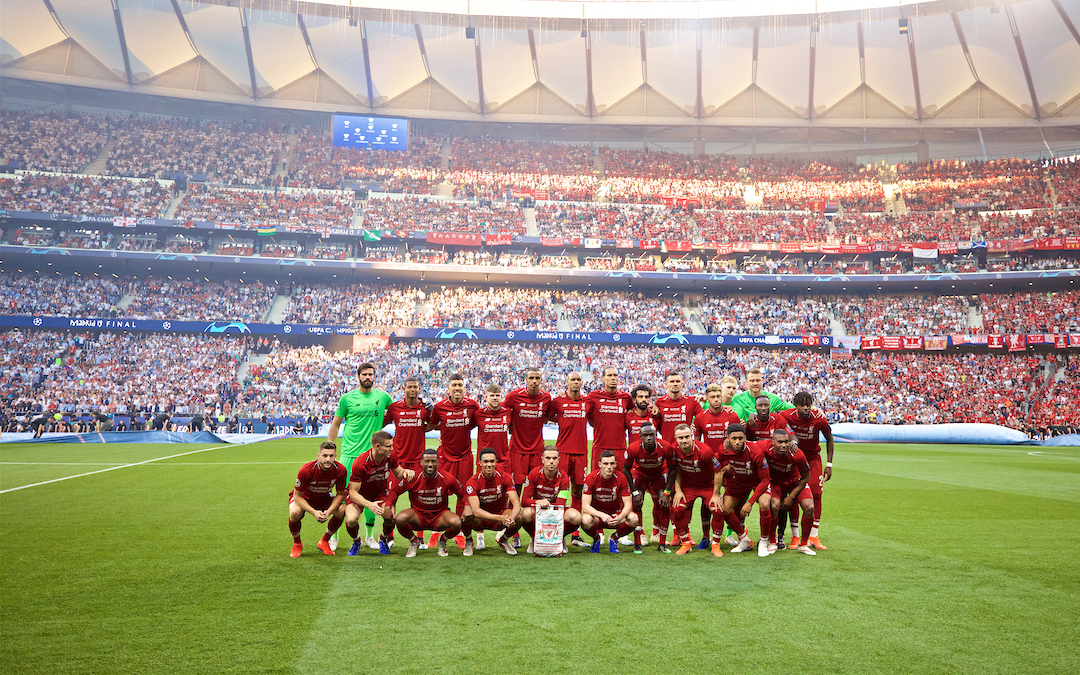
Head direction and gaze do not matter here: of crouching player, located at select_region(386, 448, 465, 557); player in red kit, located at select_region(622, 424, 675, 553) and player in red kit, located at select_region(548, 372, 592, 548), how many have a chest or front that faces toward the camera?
3

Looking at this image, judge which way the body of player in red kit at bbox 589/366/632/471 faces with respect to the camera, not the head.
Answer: toward the camera

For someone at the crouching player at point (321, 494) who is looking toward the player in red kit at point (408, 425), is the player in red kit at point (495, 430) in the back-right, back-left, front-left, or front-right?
front-right

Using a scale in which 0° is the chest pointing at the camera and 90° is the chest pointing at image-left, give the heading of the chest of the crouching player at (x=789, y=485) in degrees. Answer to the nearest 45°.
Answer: approximately 0°

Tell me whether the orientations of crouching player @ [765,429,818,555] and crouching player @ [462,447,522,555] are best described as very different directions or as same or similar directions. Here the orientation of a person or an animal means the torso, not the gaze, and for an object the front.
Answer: same or similar directions

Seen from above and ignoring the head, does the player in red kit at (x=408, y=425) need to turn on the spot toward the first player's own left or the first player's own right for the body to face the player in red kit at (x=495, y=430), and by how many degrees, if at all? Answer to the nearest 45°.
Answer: approximately 90° to the first player's own left

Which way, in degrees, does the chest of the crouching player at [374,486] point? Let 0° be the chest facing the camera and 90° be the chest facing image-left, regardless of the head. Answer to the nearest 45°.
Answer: approximately 315°

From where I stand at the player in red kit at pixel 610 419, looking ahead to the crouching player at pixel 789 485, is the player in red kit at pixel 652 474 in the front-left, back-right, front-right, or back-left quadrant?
front-right

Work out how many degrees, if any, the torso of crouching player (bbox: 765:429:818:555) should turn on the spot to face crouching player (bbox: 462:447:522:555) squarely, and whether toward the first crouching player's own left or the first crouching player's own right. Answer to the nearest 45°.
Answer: approximately 90° to the first crouching player's own right

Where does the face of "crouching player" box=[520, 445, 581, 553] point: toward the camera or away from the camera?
toward the camera

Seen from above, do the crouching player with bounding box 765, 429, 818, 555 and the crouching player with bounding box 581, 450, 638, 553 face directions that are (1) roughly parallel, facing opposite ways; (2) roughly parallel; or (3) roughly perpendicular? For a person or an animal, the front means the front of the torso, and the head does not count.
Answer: roughly parallel

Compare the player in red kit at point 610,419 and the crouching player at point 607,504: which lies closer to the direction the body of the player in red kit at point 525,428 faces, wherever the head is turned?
the crouching player

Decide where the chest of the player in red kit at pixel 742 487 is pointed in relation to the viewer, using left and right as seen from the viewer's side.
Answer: facing the viewer

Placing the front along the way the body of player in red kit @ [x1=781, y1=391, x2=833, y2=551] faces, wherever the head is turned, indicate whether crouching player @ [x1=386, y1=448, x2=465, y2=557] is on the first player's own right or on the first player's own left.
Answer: on the first player's own right

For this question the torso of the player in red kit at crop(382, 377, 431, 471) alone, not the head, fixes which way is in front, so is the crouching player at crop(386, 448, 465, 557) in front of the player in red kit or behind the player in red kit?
in front

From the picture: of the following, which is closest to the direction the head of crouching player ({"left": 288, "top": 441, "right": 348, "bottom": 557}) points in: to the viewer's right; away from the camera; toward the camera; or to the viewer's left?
toward the camera

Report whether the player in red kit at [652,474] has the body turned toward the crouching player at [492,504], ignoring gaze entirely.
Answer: no

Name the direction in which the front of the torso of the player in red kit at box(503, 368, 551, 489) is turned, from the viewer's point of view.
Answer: toward the camera

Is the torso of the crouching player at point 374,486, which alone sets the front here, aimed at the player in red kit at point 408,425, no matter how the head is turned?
no

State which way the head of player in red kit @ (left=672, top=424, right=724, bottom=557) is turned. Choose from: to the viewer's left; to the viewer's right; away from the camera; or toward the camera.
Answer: toward the camera
